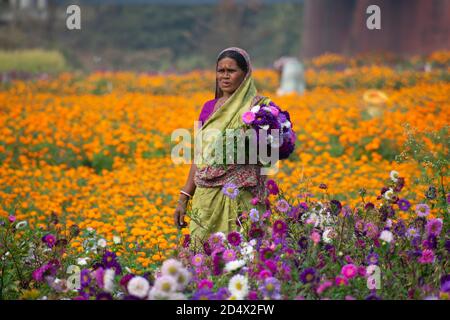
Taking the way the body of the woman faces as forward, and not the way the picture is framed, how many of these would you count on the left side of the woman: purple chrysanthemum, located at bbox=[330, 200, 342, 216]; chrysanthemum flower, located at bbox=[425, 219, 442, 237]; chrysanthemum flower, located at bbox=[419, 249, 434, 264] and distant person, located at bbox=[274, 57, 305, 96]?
3

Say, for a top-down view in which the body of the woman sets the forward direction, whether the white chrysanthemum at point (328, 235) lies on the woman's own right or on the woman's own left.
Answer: on the woman's own left

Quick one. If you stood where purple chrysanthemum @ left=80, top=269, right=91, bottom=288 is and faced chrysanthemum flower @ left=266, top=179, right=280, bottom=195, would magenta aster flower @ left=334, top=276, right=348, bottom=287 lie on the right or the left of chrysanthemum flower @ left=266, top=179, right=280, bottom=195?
right

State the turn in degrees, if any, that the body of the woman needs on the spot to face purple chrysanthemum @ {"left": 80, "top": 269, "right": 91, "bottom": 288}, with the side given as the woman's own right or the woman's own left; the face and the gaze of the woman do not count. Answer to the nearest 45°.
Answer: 0° — they already face it

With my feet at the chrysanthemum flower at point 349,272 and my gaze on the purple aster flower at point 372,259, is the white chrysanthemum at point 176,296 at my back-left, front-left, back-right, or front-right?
back-left

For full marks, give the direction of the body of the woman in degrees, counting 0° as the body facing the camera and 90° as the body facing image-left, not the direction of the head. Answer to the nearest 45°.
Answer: approximately 45°

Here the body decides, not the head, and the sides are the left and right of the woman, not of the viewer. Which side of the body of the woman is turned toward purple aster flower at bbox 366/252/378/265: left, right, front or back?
left

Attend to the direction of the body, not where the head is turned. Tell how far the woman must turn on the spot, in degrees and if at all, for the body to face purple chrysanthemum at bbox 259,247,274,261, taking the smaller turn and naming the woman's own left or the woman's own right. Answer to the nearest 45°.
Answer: approximately 45° to the woman's own left

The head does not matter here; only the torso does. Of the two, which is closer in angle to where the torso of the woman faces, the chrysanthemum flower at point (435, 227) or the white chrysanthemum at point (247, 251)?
the white chrysanthemum
